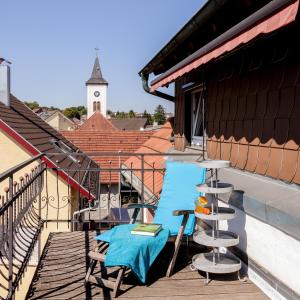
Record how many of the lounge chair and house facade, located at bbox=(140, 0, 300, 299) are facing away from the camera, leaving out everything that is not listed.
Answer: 0

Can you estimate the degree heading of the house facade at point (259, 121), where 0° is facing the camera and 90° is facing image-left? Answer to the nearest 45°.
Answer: approximately 45°

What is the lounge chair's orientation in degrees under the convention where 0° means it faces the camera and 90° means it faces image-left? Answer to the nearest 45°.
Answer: approximately 45°

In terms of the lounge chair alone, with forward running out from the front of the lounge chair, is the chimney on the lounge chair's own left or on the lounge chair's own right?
on the lounge chair's own right
